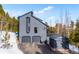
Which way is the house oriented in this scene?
toward the camera
